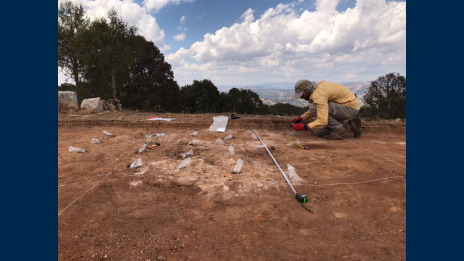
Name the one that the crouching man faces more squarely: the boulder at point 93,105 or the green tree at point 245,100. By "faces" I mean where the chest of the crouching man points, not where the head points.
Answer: the boulder

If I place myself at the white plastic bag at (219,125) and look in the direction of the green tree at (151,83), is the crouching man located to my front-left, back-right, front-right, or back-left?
back-right

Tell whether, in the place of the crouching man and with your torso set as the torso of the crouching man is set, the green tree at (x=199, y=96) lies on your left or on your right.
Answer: on your right

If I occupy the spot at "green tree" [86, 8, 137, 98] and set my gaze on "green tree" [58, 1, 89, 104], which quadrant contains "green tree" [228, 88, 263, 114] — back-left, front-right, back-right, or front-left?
back-right

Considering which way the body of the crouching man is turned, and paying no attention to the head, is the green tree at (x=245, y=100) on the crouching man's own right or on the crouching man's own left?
on the crouching man's own right

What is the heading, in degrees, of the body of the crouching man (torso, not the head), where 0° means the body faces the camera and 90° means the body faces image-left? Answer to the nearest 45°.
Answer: approximately 90°
